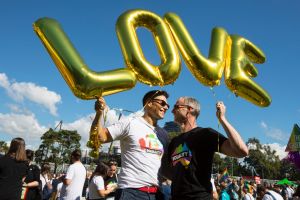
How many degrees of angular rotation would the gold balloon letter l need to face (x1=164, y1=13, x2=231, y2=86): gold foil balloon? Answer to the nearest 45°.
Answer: approximately 90° to its left

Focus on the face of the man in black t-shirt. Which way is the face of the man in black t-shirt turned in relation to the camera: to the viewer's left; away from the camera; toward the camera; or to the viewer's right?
to the viewer's left

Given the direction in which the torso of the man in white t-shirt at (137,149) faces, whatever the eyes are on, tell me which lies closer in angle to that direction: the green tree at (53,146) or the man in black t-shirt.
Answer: the man in black t-shirt

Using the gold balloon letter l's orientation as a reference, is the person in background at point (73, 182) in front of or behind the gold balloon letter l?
behind

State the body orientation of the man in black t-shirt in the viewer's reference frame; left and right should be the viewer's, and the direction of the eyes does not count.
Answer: facing the viewer and to the left of the viewer

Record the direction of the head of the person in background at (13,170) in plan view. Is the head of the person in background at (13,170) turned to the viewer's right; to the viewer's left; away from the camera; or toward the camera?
away from the camera

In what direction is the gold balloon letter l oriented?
toward the camera

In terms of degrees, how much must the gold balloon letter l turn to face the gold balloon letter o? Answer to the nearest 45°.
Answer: approximately 90° to its left

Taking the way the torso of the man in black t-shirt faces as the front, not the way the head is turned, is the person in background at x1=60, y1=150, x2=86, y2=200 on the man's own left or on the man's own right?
on the man's own right
